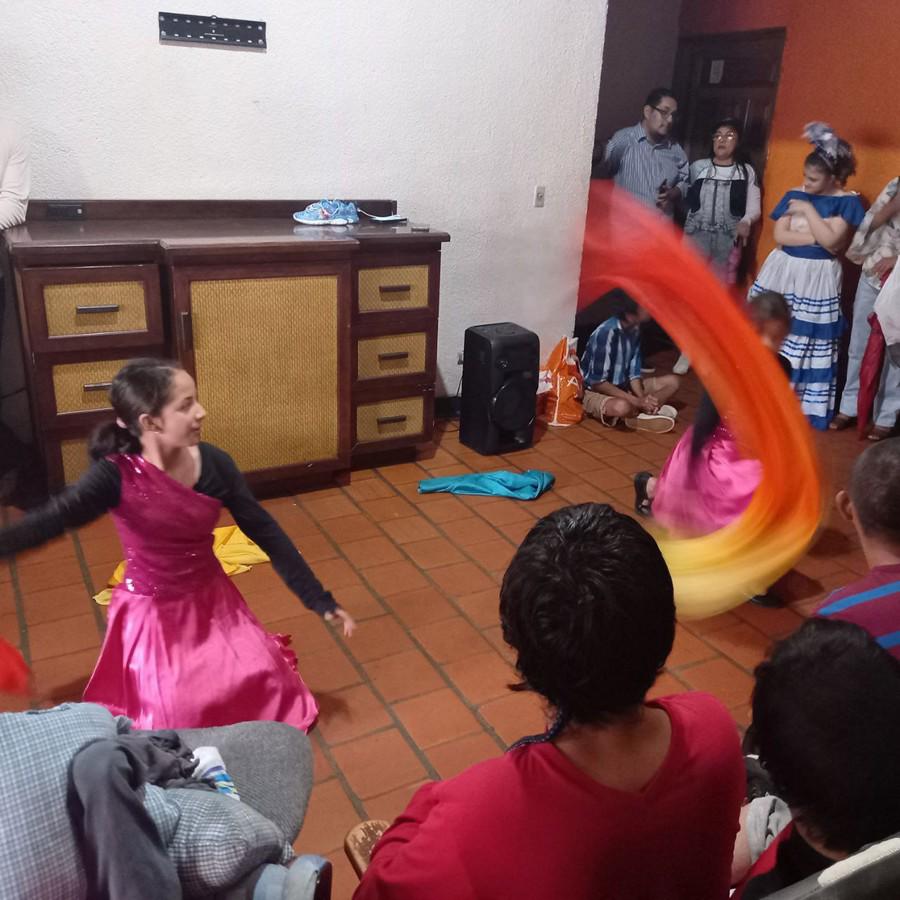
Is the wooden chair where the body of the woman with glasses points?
yes

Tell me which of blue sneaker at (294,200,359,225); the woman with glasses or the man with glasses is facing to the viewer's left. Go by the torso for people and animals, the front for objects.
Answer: the blue sneaker

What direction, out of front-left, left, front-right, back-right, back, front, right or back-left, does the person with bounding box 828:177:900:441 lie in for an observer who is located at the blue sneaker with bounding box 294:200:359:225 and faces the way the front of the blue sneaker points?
back

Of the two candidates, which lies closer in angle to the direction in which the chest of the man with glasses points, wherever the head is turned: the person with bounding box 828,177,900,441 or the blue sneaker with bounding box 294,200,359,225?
the person

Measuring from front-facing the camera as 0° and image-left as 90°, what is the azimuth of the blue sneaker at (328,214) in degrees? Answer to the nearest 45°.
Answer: approximately 90°

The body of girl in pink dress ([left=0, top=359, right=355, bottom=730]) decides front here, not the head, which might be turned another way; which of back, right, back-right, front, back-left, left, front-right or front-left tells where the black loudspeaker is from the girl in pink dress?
left

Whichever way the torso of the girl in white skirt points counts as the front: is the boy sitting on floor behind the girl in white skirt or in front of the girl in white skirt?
in front

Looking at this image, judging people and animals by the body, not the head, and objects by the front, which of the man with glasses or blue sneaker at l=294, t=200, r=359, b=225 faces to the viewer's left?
the blue sneaker

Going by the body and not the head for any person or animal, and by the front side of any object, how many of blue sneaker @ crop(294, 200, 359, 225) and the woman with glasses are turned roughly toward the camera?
1

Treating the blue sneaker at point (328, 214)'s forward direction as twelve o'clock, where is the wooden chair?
The wooden chair is roughly at 9 o'clock from the blue sneaker.

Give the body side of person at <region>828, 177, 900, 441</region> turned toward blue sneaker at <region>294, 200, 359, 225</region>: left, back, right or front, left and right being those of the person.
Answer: front

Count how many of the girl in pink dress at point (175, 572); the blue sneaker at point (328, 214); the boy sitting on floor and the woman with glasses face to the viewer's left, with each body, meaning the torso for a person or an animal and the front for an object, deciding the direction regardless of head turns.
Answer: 1

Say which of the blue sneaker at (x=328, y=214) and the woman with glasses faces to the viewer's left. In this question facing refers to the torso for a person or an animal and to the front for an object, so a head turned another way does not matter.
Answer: the blue sneaker
